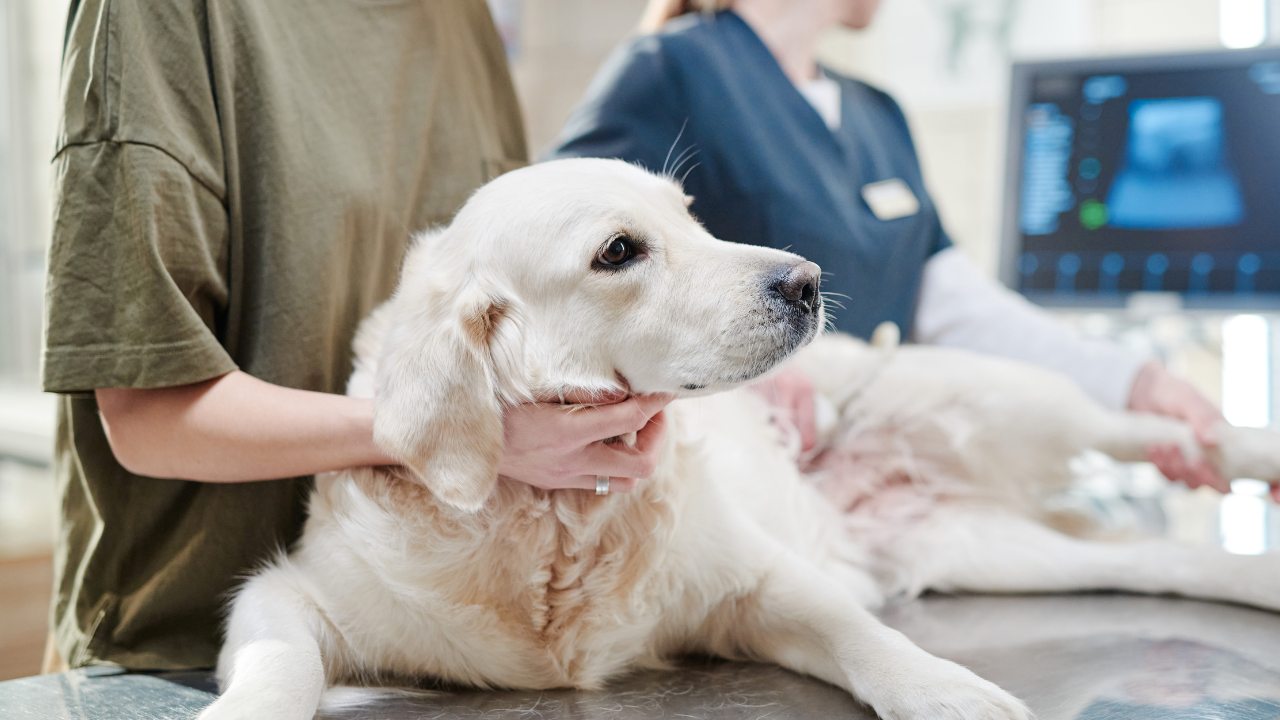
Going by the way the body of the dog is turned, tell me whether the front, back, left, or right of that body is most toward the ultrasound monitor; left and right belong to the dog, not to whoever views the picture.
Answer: back

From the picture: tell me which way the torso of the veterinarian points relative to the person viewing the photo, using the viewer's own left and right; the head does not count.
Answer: facing the viewer and to the right of the viewer

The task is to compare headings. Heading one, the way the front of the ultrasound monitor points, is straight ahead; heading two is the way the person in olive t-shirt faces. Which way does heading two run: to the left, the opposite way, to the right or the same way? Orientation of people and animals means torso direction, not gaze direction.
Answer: to the left

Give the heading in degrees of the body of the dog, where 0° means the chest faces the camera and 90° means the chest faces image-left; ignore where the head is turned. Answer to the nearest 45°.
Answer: approximately 45°

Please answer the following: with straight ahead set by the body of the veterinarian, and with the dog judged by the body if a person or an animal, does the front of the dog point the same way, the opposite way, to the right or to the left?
to the right

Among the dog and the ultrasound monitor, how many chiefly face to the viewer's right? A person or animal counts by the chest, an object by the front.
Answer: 0

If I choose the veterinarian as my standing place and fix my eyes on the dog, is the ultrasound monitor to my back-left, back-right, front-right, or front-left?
back-left

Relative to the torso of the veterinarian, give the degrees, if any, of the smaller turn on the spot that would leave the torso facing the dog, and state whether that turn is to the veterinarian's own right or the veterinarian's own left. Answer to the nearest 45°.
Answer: approximately 45° to the veterinarian's own right

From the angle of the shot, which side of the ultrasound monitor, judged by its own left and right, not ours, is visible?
front

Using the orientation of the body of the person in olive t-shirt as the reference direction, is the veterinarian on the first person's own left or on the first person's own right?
on the first person's own left

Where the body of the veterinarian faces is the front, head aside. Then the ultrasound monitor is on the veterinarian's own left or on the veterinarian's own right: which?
on the veterinarian's own left

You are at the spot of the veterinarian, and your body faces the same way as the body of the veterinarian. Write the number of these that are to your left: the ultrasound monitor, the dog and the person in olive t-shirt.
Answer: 1
